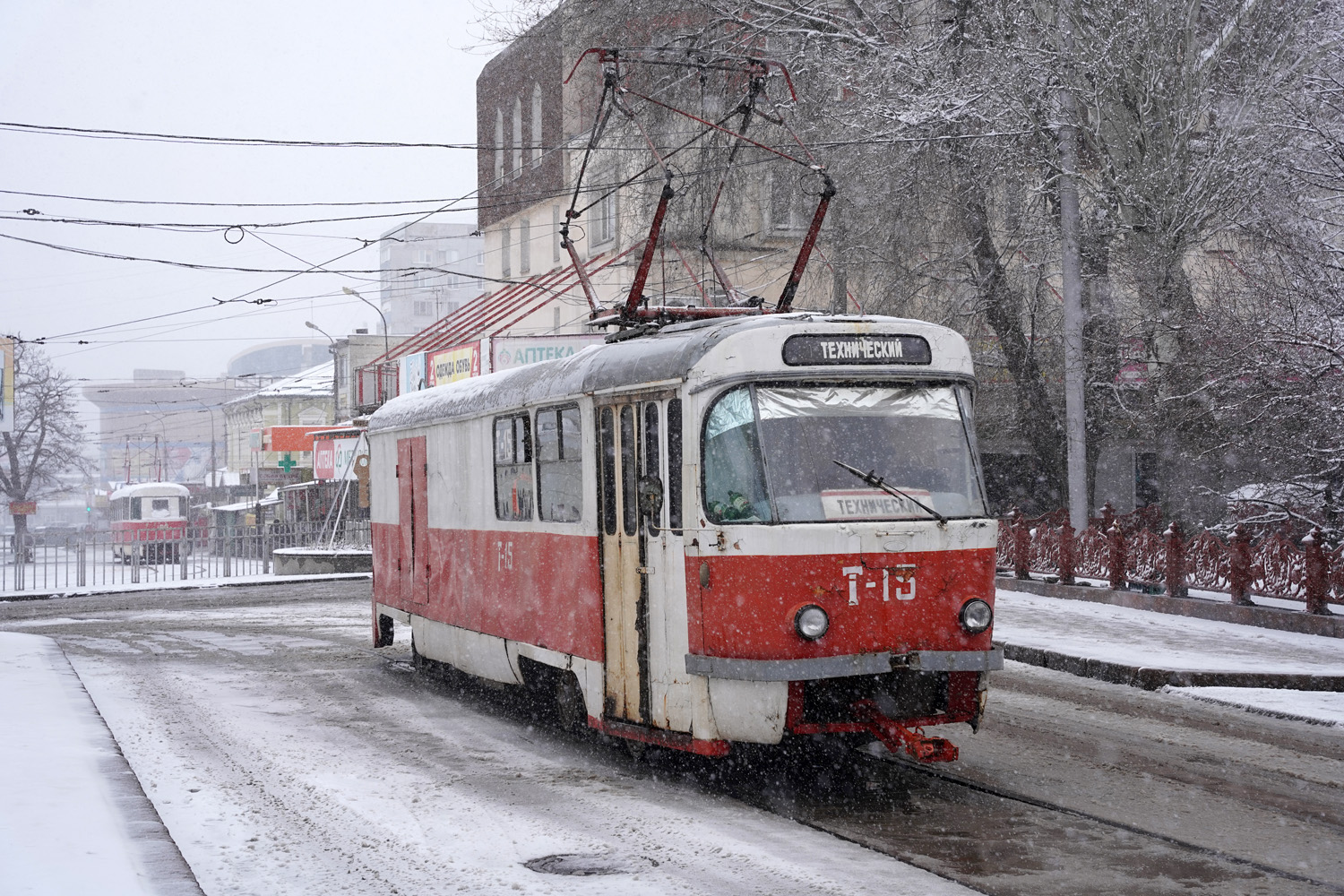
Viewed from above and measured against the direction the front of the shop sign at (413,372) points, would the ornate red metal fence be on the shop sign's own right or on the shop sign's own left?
on the shop sign's own left

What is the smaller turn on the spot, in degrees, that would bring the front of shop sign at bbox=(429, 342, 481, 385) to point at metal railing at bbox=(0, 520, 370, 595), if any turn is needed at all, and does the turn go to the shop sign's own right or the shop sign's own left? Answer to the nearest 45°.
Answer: approximately 45° to the shop sign's own right

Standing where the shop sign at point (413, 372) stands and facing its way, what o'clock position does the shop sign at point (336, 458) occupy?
the shop sign at point (336, 458) is roughly at 4 o'clock from the shop sign at point (413, 372).

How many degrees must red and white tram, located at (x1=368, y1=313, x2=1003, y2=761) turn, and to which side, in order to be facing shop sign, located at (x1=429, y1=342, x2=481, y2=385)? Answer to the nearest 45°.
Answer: approximately 135° to its left

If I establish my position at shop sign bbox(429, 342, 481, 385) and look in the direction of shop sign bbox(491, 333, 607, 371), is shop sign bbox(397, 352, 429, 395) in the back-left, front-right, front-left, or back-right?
back-left

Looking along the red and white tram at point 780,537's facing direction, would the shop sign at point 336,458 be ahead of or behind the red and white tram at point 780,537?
behind
